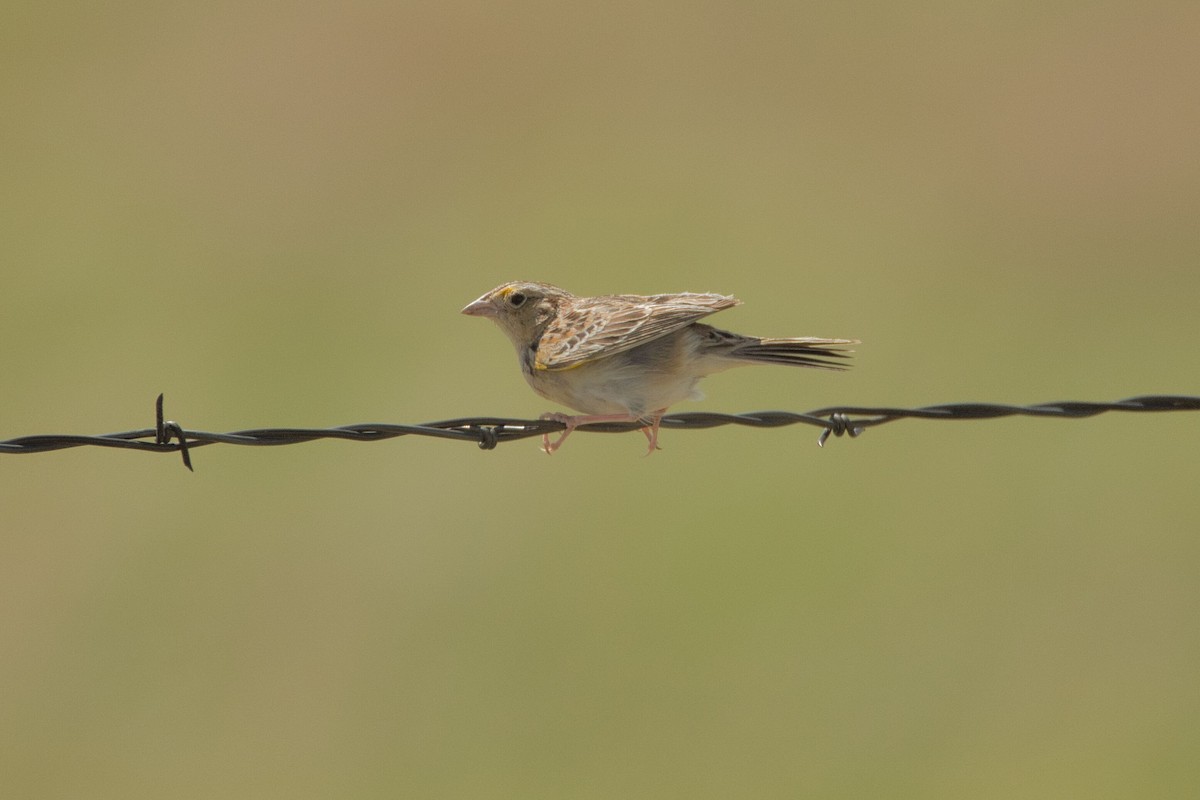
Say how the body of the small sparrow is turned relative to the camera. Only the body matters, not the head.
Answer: to the viewer's left
